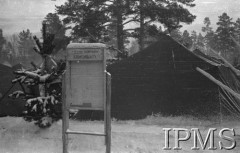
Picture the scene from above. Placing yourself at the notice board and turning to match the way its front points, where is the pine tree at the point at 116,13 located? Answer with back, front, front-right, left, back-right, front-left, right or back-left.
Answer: back

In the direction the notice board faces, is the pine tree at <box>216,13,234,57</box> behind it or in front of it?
behind

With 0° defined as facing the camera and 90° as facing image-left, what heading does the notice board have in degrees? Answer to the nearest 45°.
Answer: approximately 0°

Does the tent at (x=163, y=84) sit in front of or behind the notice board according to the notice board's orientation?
behind

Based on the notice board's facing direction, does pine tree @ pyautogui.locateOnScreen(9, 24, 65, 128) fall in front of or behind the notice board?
behind

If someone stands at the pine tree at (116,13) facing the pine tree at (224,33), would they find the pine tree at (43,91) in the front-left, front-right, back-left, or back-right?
back-right
